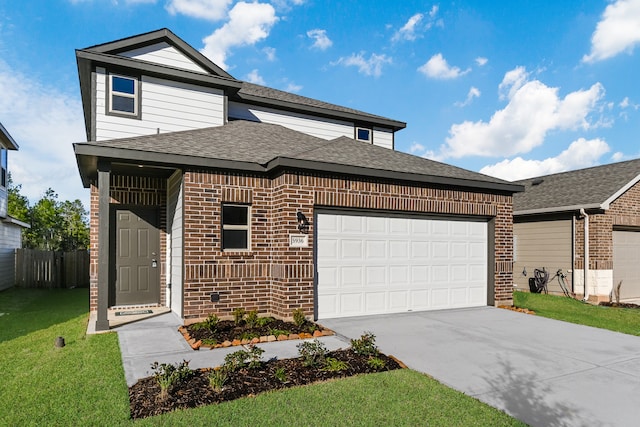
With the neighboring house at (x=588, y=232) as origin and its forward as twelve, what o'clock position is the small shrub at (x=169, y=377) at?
The small shrub is roughly at 2 o'clock from the neighboring house.

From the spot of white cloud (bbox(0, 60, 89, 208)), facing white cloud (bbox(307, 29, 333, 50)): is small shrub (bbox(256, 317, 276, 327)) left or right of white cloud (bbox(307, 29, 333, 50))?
right

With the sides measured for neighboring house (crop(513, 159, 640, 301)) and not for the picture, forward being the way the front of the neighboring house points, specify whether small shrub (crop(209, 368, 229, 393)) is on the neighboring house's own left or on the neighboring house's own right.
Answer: on the neighboring house's own right

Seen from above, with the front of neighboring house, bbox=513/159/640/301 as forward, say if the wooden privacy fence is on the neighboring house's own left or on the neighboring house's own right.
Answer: on the neighboring house's own right

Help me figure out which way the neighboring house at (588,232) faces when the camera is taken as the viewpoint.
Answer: facing the viewer and to the right of the viewer

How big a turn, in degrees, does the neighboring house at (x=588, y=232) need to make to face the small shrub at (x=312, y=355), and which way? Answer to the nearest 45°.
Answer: approximately 45° to its right

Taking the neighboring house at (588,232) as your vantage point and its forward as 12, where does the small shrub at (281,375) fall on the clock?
The small shrub is roughly at 2 o'clock from the neighboring house.

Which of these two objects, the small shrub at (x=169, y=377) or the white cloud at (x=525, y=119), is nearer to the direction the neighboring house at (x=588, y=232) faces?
the small shrub
